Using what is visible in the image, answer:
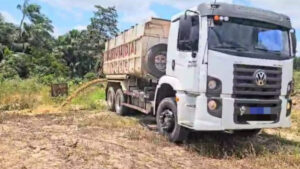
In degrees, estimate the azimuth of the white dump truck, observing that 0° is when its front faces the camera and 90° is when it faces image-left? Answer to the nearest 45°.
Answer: approximately 315°
